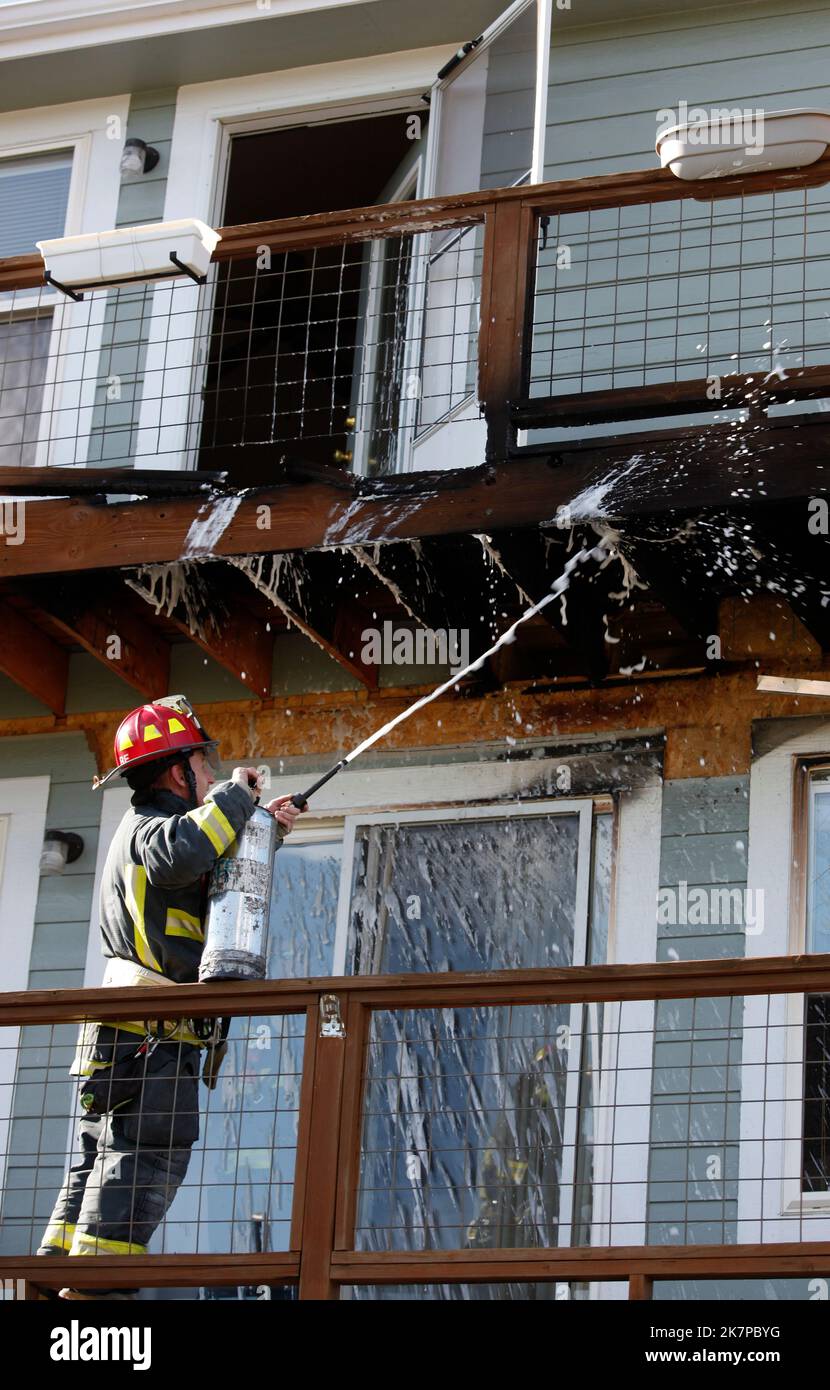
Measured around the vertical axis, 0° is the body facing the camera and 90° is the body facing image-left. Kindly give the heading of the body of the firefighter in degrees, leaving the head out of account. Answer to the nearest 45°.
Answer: approximately 270°

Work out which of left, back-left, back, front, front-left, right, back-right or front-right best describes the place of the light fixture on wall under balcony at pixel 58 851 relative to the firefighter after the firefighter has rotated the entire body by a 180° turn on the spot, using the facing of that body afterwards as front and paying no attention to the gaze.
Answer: right

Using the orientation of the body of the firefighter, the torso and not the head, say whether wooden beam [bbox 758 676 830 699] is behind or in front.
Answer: in front

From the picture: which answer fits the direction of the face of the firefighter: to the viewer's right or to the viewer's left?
to the viewer's right
